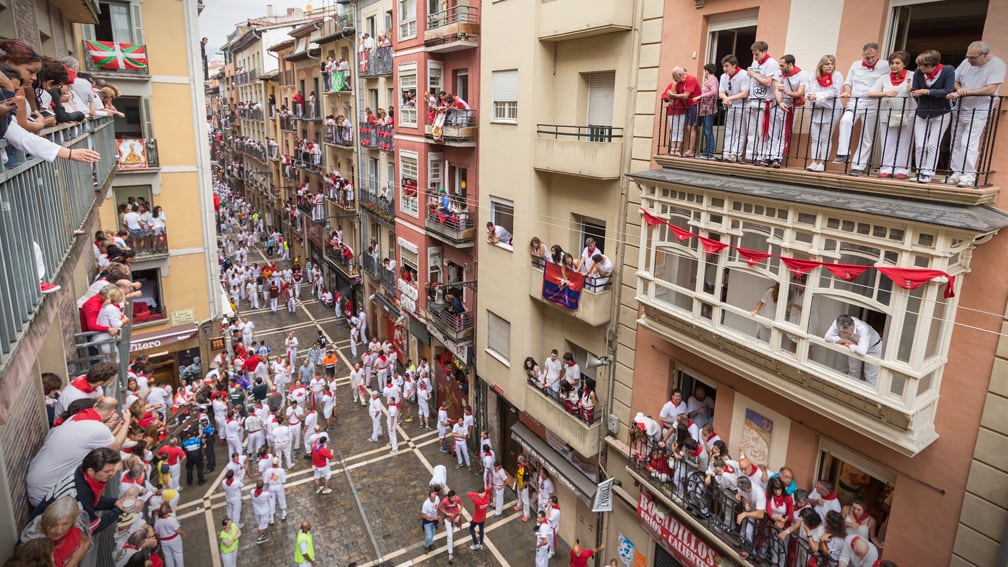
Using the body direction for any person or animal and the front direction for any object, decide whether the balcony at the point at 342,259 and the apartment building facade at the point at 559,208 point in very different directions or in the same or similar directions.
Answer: same or similar directions

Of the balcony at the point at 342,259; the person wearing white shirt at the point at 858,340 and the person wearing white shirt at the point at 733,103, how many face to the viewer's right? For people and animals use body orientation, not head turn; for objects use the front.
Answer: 0

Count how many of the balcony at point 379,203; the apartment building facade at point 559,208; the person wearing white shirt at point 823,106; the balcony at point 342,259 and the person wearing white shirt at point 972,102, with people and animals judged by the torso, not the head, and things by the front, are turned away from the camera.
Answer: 0

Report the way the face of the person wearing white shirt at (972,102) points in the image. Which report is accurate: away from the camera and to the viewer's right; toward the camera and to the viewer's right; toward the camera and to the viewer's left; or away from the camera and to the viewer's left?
toward the camera and to the viewer's left

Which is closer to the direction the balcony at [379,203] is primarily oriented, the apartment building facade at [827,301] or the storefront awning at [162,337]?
the storefront awning

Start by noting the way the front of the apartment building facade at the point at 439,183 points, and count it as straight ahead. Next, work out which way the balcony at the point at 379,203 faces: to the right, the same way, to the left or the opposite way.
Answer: the same way

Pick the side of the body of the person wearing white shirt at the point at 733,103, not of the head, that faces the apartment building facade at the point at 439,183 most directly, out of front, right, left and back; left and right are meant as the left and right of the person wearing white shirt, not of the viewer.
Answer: right

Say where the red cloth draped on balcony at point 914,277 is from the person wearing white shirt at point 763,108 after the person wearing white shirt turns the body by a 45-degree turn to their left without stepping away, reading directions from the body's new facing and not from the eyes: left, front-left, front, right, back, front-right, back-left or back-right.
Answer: front-left

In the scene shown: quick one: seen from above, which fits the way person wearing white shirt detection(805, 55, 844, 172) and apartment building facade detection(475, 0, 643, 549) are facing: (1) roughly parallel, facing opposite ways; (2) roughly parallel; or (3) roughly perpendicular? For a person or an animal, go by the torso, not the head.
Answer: roughly parallel

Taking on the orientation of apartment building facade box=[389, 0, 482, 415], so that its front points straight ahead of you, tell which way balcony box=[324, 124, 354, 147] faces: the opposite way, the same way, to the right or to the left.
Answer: the same way

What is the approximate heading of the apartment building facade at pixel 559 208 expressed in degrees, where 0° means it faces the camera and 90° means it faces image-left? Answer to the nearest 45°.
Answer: approximately 45°

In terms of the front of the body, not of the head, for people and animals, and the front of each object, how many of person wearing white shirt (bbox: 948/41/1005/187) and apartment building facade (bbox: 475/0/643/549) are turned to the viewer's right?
0

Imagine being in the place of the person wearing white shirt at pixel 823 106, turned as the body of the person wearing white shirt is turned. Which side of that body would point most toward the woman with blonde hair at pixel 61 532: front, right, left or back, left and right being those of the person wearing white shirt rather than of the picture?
front
